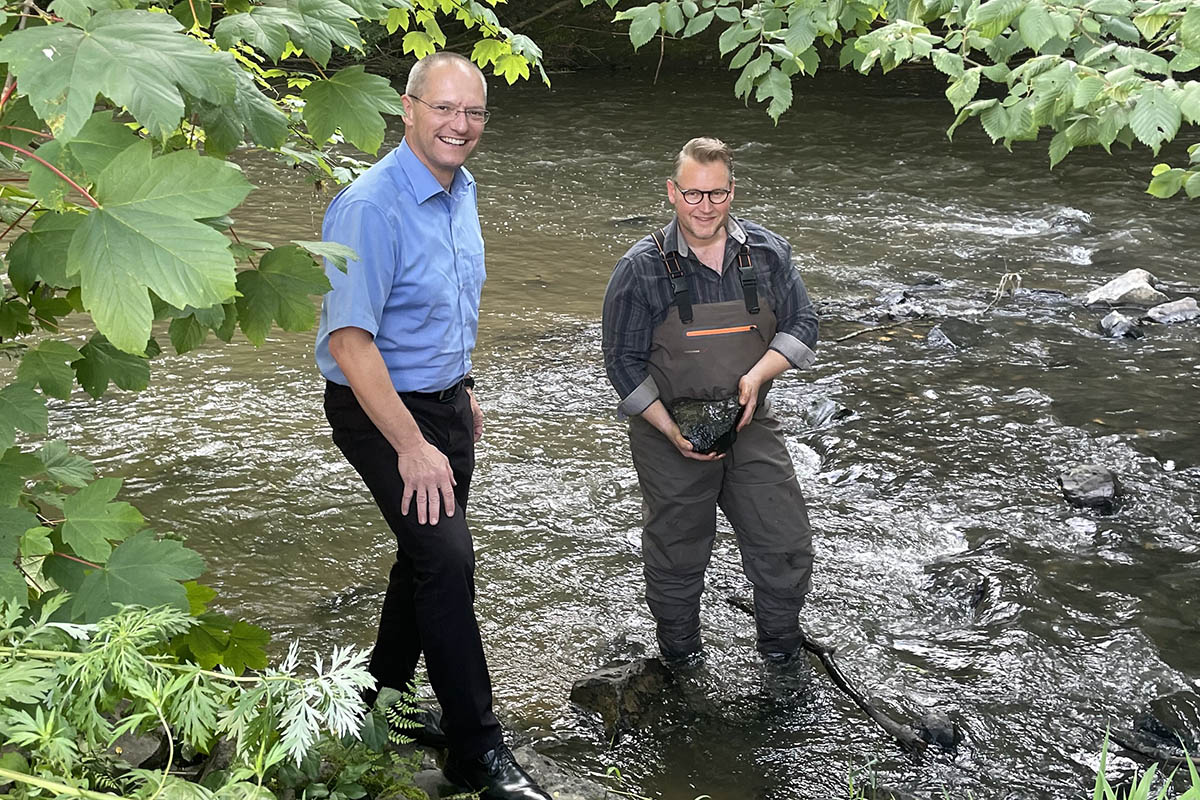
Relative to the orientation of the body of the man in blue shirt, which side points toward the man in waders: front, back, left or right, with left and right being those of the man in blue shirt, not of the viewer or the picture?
left

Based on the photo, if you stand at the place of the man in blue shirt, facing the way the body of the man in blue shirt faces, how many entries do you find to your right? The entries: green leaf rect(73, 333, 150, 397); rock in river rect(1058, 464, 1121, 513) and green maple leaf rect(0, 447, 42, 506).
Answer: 2

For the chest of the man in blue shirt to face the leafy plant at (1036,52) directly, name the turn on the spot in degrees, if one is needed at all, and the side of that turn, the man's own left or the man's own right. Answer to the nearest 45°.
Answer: approximately 45° to the man's own left

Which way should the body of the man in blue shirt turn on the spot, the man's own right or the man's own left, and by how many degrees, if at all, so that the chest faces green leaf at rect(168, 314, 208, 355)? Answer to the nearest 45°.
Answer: approximately 90° to the man's own right

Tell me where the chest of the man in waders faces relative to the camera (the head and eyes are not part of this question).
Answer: toward the camera

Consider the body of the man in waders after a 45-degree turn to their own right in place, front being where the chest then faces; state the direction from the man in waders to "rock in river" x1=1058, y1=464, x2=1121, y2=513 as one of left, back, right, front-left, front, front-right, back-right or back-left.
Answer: back

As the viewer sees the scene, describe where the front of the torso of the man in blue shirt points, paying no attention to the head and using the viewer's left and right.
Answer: facing the viewer and to the right of the viewer

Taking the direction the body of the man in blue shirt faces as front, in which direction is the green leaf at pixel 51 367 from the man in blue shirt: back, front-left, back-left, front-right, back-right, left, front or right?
right

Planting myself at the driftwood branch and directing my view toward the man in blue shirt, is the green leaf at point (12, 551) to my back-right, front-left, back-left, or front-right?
front-left

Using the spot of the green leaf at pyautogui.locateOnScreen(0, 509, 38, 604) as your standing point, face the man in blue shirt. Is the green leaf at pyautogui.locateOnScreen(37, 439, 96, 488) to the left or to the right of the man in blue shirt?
left

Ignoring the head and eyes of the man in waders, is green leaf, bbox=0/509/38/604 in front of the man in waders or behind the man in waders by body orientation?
in front

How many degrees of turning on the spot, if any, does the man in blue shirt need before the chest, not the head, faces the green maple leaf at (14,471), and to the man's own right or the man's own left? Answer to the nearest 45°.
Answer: approximately 90° to the man's own right

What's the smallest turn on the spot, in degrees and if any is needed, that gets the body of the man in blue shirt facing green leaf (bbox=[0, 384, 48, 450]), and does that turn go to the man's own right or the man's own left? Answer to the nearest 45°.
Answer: approximately 90° to the man's own right

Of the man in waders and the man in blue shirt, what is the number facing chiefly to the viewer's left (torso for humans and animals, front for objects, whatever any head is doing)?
0

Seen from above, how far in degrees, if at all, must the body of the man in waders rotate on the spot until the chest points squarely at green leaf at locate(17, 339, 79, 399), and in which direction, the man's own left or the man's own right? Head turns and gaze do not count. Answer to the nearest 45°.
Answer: approximately 45° to the man's own right

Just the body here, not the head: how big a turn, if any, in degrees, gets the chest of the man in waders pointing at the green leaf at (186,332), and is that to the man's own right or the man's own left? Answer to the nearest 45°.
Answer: approximately 45° to the man's own right

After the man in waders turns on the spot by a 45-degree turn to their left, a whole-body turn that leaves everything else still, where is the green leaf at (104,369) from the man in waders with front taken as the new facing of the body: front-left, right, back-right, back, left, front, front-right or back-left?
right
